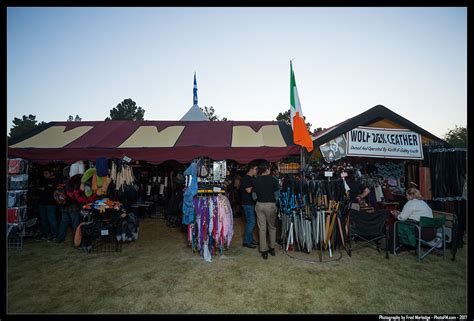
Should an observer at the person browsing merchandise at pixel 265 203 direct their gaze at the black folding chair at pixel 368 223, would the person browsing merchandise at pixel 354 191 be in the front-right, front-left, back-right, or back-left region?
front-left

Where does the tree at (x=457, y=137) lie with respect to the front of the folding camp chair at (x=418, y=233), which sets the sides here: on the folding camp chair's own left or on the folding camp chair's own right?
on the folding camp chair's own right

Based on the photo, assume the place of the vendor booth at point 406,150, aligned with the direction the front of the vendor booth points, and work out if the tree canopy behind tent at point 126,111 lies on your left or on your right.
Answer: on your right

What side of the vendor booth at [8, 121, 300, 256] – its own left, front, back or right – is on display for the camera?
front

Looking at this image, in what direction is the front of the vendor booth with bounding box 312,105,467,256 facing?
toward the camera
